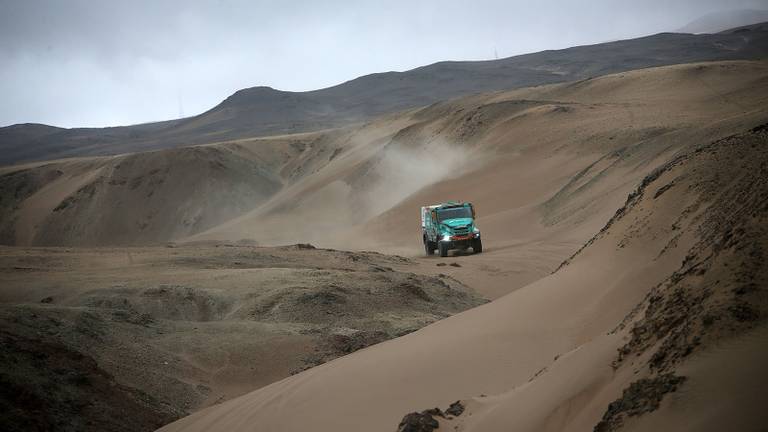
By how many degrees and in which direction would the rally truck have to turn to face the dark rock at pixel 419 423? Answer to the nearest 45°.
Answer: approximately 45° to its right

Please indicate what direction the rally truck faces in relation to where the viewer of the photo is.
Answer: facing the viewer and to the right of the viewer

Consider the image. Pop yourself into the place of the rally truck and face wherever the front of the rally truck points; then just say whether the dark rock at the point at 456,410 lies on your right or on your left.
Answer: on your right

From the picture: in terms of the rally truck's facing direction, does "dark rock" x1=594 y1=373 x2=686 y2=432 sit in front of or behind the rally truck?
in front
